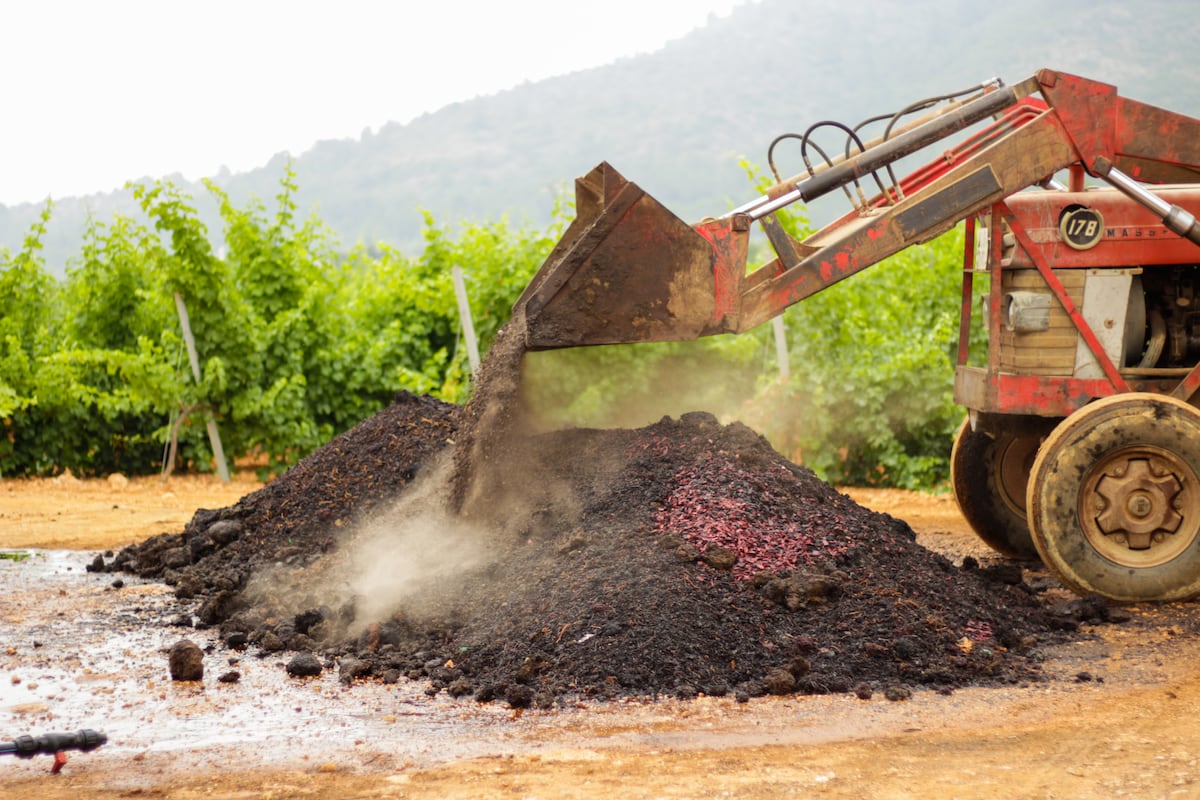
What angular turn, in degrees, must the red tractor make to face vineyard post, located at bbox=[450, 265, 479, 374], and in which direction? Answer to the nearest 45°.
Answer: approximately 45° to its right

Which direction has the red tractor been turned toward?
to the viewer's left

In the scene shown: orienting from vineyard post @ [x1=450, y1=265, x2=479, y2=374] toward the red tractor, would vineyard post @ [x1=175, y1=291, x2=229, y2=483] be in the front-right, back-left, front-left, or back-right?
back-right

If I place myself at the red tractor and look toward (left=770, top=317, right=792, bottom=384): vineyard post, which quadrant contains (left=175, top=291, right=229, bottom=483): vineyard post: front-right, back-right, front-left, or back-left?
front-left

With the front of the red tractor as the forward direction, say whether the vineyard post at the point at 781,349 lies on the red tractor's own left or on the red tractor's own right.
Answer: on the red tractor's own right

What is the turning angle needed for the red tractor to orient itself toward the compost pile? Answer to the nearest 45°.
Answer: approximately 45° to its left

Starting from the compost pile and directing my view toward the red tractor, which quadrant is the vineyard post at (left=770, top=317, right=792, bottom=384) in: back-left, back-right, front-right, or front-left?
front-left

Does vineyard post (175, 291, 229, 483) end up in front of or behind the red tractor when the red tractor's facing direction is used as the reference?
in front

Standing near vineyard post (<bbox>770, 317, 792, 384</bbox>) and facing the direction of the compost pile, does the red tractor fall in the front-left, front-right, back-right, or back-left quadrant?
front-left
